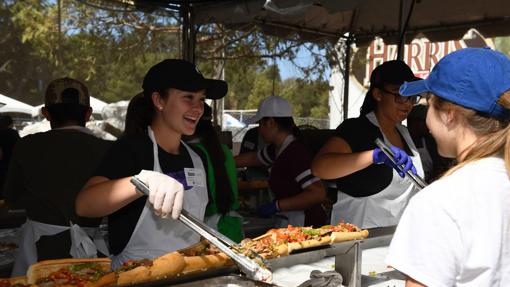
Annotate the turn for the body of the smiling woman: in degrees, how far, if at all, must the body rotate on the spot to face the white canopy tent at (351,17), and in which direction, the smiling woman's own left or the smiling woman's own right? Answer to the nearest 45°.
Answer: approximately 90° to the smiling woman's own left

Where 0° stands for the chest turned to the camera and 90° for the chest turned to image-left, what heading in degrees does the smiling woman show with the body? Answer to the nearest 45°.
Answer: approximately 315°

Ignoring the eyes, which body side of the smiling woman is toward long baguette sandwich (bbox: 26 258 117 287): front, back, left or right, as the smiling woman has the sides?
right

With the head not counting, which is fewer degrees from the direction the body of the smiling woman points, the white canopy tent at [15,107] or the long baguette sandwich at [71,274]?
the long baguette sandwich
